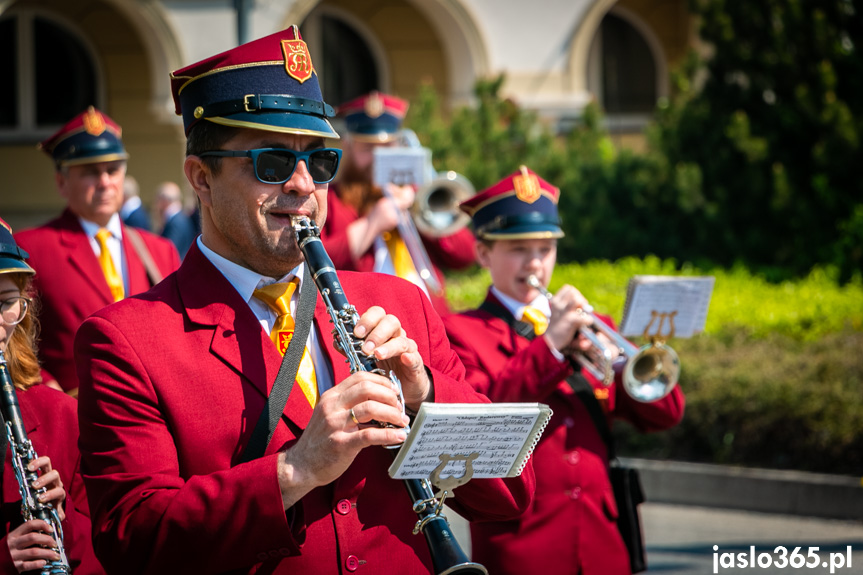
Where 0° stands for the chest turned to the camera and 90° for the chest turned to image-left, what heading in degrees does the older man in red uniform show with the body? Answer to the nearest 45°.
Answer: approximately 315°

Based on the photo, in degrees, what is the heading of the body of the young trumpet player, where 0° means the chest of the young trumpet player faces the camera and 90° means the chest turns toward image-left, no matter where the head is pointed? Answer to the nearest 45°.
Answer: approximately 315°

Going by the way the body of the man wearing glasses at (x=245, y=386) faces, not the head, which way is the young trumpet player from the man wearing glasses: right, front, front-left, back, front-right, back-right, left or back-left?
left

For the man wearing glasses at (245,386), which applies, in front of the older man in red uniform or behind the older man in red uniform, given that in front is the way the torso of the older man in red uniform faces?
in front

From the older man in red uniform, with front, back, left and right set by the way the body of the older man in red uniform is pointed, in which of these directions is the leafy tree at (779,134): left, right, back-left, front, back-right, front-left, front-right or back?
left

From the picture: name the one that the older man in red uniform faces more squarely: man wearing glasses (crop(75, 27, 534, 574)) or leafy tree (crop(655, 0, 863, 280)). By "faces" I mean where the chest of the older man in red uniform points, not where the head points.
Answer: the man wearing glasses
